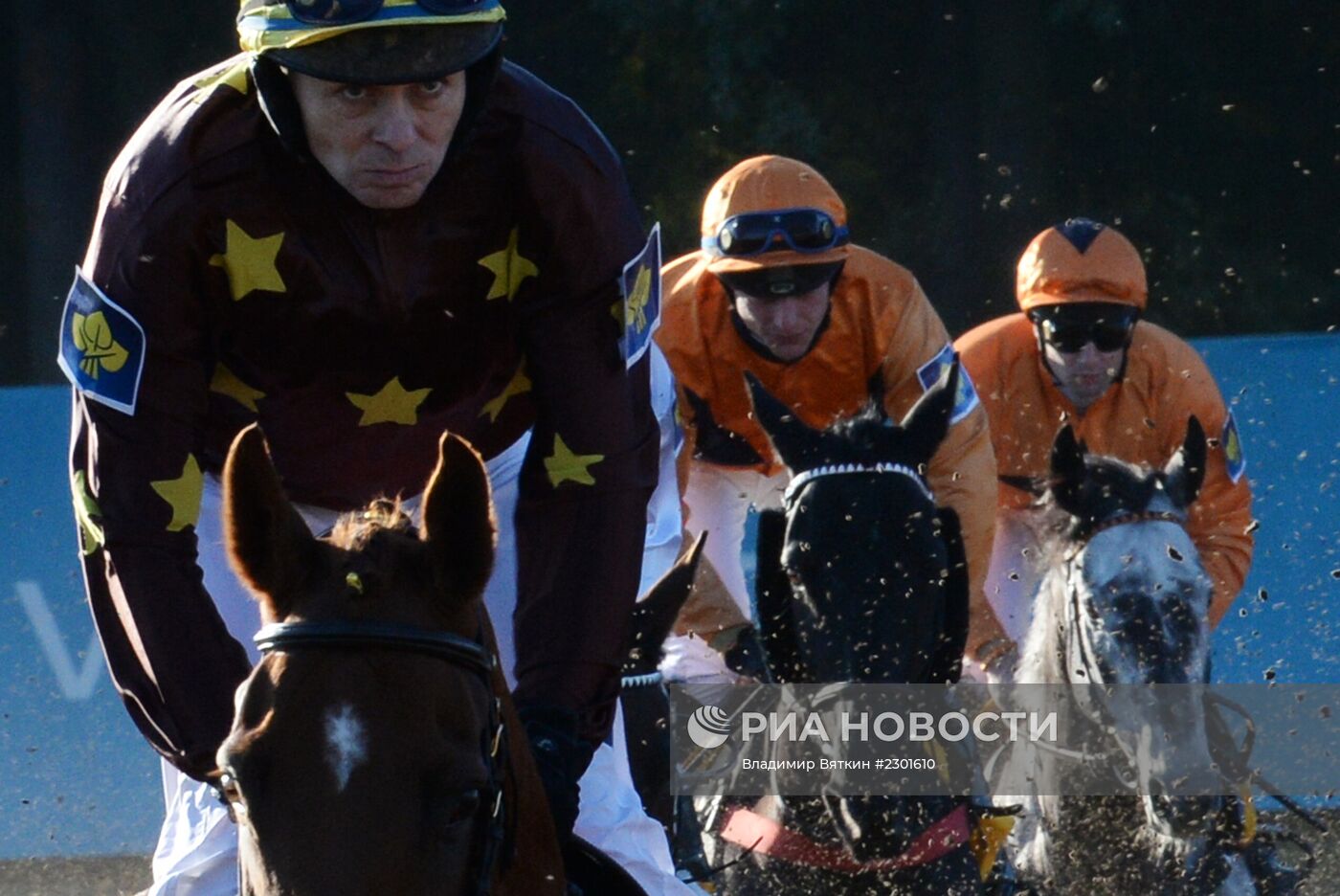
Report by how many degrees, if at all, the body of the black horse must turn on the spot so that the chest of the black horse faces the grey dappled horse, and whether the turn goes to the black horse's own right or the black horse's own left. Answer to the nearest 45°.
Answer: approximately 135° to the black horse's own left

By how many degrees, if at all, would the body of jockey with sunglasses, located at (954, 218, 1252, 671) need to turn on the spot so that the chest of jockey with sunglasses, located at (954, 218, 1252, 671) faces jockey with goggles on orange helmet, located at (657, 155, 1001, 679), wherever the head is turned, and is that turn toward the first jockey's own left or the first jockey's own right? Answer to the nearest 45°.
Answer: approximately 45° to the first jockey's own right

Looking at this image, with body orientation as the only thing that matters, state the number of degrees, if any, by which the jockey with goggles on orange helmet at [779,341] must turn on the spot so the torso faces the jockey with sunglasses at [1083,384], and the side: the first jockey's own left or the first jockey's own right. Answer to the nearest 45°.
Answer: approximately 135° to the first jockey's own left

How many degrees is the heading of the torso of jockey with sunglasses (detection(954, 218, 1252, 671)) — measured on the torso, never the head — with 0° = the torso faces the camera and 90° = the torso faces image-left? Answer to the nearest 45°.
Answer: approximately 0°

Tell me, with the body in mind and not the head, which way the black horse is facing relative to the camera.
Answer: toward the camera

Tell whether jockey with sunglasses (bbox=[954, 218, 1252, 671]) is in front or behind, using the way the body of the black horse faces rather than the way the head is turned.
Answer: behind

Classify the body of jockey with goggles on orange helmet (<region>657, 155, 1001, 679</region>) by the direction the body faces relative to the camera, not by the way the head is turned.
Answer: toward the camera

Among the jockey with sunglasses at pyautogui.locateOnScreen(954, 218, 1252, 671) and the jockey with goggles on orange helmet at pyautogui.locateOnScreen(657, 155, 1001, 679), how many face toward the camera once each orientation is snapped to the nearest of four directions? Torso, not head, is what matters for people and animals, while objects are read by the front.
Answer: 2
